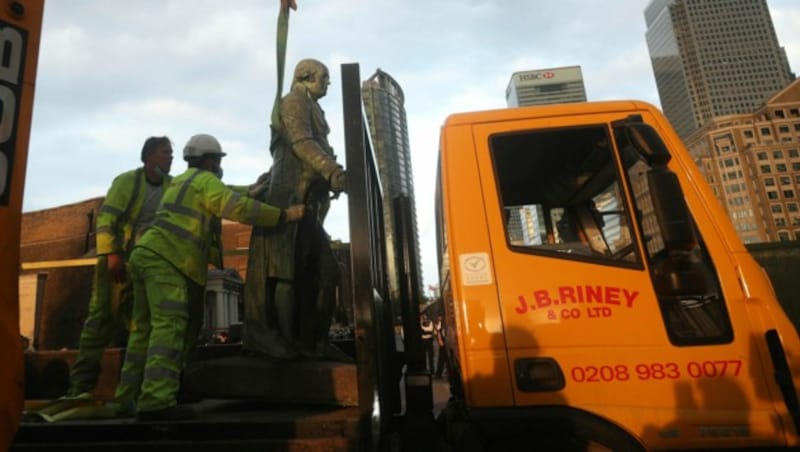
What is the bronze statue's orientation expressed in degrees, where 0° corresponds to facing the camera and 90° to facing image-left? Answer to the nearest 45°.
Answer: approximately 270°

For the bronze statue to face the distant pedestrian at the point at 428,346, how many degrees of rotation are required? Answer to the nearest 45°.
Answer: approximately 45° to its left

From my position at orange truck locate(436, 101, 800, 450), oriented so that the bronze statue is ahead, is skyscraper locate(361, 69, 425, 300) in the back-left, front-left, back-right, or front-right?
front-right

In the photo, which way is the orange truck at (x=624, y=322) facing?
to the viewer's right

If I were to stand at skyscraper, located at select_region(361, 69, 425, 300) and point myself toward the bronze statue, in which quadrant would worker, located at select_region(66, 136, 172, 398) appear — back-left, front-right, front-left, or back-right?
front-right

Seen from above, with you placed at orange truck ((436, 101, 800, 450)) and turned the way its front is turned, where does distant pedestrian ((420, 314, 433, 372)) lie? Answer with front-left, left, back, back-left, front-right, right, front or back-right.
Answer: back-left

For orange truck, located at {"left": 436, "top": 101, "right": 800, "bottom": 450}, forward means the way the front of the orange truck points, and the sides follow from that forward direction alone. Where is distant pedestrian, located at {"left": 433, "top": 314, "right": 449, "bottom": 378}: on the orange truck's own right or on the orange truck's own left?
on the orange truck's own left

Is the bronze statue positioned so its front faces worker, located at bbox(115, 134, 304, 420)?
no

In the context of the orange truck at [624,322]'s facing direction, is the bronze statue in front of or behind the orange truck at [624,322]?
behind

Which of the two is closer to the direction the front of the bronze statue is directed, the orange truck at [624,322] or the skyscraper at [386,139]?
the orange truck

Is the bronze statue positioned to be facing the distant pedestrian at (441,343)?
no

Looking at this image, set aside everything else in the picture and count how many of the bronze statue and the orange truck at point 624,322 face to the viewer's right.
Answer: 2

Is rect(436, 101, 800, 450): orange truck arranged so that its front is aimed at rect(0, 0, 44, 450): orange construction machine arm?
no

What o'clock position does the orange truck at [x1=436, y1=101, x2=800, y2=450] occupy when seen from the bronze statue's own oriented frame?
The orange truck is roughly at 1 o'clock from the bronze statue.

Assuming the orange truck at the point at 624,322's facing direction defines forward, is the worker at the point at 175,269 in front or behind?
behind

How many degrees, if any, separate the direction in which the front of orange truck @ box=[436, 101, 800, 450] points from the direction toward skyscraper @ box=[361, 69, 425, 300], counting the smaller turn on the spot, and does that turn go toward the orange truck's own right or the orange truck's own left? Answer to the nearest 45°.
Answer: approximately 135° to the orange truck's own left

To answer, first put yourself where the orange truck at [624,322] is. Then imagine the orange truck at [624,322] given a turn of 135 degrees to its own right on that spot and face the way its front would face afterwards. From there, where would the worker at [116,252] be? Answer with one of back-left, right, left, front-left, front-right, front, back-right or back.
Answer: front-right
